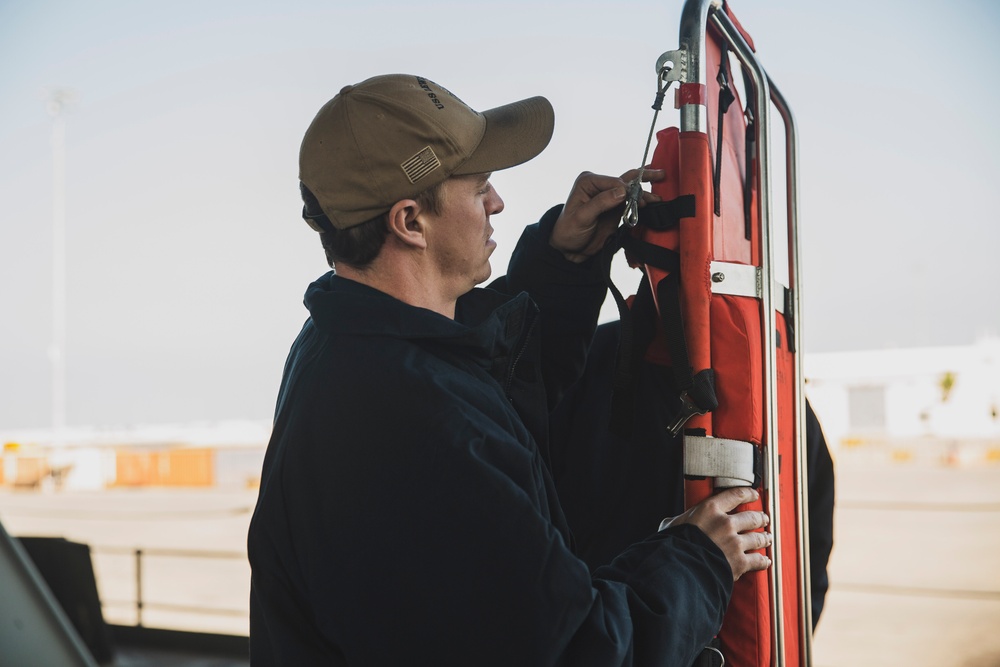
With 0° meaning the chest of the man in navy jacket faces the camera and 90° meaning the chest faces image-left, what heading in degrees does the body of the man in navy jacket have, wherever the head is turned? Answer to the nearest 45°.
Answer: approximately 270°

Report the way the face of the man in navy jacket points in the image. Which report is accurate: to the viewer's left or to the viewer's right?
to the viewer's right

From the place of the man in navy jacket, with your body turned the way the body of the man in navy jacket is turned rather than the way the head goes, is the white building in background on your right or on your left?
on your left
